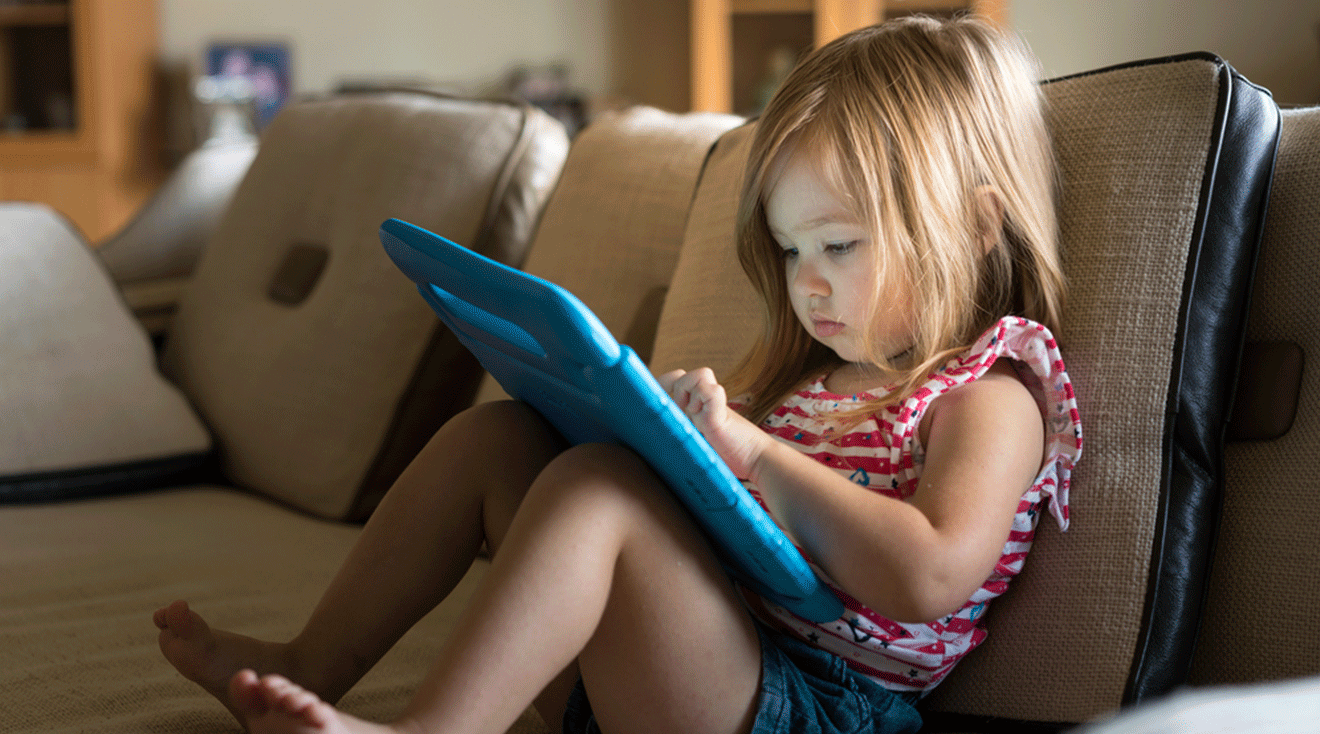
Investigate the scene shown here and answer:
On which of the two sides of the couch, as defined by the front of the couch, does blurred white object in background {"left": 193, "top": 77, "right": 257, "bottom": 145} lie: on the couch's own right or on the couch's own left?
on the couch's own right

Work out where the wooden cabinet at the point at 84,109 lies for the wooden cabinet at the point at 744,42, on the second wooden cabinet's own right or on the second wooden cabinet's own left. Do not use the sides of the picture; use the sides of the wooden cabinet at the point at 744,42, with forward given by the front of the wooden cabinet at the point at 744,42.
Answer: on the second wooden cabinet's own right

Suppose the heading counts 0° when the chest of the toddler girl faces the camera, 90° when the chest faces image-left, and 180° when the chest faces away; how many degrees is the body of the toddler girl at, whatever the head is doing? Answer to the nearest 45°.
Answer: approximately 45°

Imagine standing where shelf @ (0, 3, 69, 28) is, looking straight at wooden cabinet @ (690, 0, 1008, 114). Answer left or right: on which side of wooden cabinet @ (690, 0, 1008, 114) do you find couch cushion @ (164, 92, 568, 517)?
right

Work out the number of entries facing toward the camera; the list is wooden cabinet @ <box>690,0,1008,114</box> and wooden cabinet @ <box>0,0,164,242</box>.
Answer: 2

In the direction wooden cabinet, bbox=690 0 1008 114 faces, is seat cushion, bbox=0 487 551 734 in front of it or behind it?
in front
